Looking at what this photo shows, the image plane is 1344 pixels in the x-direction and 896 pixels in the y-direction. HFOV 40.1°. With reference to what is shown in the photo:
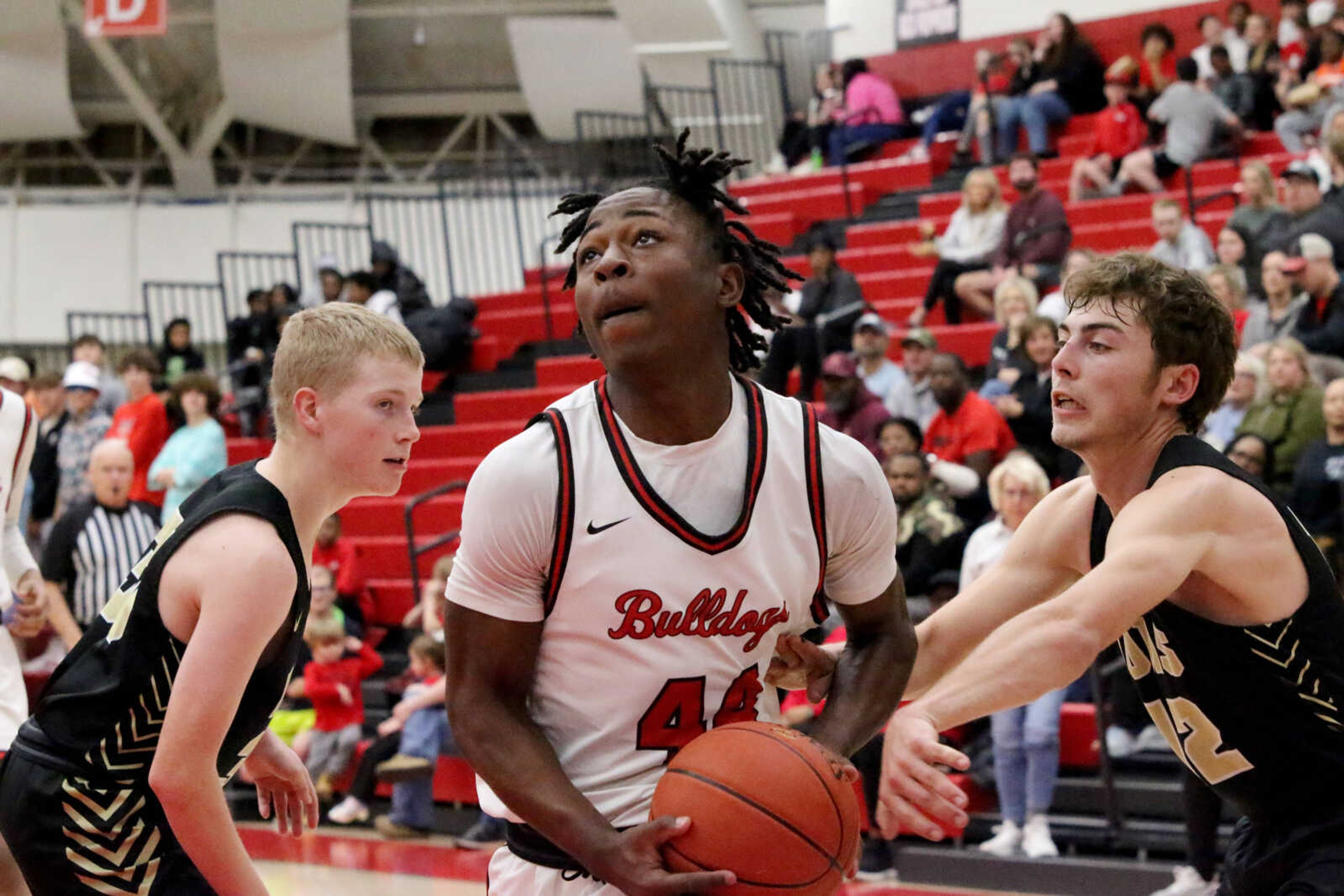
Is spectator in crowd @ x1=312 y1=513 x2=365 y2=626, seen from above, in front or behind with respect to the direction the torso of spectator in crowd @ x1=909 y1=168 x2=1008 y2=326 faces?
in front

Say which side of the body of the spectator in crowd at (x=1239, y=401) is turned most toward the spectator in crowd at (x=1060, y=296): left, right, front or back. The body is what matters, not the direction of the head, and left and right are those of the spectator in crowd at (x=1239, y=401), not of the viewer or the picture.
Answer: right

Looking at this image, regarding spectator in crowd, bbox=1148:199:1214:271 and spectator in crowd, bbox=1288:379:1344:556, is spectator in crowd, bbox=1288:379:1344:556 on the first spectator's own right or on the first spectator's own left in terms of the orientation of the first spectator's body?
on the first spectator's own left

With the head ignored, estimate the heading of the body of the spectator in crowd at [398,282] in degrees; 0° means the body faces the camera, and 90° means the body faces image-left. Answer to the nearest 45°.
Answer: approximately 45°

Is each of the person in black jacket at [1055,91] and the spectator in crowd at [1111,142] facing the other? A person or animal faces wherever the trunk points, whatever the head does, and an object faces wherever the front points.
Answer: no

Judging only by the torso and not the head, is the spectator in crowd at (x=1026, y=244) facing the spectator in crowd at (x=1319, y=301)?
no

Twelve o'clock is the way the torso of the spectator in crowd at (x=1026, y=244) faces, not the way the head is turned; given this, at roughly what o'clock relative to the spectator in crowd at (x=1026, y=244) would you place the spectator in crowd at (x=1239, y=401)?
the spectator in crowd at (x=1239, y=401) is roughly at 10 o'clock from the spectator in crowd at (x=1026, y=244).

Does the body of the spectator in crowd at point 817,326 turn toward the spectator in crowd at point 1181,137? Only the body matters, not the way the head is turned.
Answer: no

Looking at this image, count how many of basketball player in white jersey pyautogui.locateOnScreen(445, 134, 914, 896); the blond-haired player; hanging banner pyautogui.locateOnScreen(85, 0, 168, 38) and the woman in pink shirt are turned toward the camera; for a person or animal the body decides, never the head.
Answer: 2

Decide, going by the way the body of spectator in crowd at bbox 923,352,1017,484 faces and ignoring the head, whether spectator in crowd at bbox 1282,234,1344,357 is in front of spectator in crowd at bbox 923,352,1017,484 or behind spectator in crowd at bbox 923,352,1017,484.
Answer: behind

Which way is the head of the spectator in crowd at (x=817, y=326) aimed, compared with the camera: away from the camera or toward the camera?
toward the camera

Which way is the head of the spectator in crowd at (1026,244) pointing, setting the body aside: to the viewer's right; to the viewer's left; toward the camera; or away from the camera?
toward the camera

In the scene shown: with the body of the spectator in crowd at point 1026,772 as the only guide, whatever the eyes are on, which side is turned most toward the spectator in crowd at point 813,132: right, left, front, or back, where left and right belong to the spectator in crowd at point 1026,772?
back

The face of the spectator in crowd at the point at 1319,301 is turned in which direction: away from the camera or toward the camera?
toward the camera

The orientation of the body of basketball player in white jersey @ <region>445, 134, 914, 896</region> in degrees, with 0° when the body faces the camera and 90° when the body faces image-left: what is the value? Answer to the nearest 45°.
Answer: approximately 0°

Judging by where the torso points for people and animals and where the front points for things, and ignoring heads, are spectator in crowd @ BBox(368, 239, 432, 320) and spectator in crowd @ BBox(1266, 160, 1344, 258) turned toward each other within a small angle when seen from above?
no

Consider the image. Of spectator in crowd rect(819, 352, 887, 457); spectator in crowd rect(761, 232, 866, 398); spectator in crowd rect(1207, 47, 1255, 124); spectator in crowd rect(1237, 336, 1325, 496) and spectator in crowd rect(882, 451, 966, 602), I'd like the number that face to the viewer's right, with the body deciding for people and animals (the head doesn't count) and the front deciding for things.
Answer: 0

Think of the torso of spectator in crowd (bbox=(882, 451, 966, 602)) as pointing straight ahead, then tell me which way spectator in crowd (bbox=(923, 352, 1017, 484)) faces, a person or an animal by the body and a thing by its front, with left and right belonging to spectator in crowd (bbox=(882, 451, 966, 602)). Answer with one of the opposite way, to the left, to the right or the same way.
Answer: the same way

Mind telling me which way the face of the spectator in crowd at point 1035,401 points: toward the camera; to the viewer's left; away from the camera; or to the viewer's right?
toward the camera

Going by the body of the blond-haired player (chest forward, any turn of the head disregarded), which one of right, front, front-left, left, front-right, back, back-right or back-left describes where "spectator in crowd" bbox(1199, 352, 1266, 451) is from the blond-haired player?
front-left

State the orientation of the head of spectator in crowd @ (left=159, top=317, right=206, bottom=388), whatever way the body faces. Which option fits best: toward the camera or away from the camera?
toward the camera

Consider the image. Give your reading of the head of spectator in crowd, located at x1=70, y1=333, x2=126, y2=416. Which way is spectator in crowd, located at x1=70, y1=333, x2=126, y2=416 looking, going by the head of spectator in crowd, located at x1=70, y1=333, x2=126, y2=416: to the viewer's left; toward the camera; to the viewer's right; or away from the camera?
toward the camera

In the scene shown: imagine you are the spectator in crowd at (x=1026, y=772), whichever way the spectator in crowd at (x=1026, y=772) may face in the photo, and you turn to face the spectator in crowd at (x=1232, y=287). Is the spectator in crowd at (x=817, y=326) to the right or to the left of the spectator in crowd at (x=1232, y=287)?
left

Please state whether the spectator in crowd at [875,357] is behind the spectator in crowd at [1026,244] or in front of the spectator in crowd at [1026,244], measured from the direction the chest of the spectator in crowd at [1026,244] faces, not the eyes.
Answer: in front
